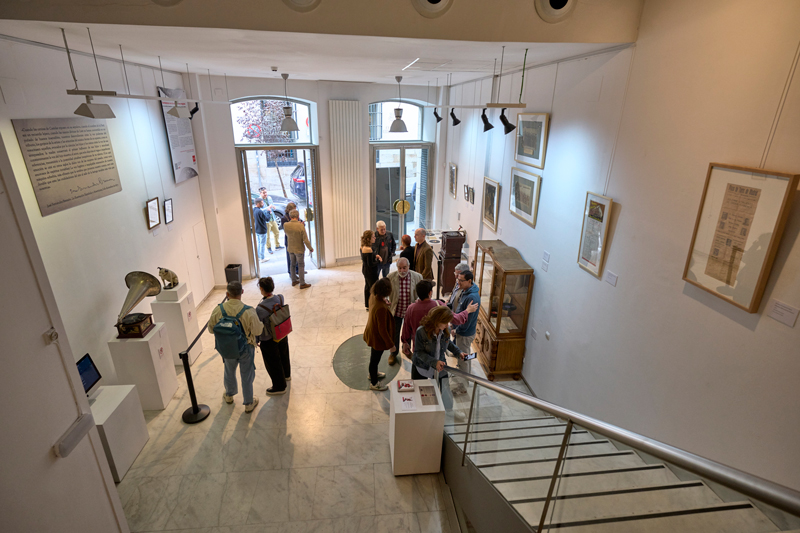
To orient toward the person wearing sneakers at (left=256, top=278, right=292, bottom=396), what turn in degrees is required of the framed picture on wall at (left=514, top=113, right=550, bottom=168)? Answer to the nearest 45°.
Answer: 0° — it already faces them

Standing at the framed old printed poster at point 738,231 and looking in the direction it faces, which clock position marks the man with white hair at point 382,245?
The man with white hair is roughly at 2 o'clock from the framed old printed poster.

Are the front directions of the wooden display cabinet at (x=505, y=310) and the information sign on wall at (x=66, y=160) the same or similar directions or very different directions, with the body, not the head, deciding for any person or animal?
very different directions

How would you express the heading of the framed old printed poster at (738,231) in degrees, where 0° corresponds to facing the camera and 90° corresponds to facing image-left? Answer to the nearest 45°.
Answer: approximately 45°

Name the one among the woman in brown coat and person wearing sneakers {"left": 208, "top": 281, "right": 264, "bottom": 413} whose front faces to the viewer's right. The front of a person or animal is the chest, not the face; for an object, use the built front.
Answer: the woman in brown coat

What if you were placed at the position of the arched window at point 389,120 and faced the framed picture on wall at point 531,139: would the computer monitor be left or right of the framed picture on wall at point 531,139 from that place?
right

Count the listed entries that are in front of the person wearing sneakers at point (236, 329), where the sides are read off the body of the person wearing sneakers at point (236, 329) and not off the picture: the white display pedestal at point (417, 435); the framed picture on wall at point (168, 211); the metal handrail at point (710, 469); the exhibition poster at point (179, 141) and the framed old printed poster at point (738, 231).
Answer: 2

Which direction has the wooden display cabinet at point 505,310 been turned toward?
to the viewer's left

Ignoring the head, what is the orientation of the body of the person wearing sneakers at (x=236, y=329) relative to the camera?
away from the camera

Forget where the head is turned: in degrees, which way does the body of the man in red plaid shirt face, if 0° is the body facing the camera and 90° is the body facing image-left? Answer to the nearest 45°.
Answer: approximately 0°

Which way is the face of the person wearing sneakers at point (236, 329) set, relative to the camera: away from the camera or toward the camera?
away from the camera

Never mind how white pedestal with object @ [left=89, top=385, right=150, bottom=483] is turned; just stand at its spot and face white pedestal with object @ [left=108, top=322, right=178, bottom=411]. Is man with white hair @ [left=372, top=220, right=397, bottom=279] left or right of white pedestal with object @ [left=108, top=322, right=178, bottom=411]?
right

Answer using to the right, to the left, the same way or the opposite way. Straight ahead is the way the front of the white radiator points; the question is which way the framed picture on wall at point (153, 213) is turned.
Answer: to the left

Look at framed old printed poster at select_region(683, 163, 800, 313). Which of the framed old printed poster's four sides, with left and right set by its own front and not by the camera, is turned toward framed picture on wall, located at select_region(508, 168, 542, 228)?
right
